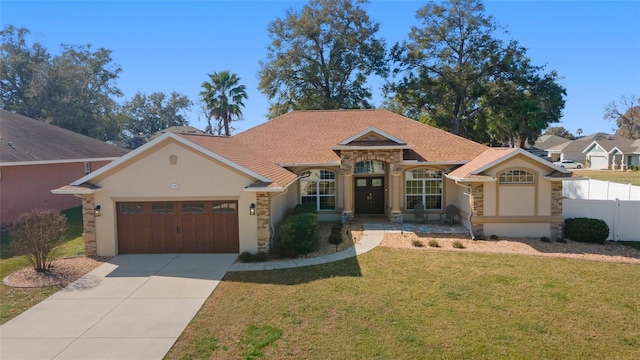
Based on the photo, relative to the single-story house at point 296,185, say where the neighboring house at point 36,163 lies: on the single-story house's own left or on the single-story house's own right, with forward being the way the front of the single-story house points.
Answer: on the single-story house's own right

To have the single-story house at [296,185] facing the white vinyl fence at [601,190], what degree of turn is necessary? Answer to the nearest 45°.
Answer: approximately 90° to its left

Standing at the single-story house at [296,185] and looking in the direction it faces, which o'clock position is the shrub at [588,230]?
The shrub is roughly at 9 o'clock from the single-story house.

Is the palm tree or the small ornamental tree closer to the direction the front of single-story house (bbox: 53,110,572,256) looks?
the small ornamental tree

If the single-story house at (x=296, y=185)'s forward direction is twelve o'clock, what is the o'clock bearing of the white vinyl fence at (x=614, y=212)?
The white vinyl fence is roughly at 9 o'clock from the single-story house.

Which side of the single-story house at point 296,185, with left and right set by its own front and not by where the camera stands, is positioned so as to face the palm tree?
back

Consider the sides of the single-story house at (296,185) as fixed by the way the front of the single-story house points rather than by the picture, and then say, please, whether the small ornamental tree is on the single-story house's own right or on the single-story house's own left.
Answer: on the single-story house's own right

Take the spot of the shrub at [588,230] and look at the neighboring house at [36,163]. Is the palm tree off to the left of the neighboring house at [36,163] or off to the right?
right

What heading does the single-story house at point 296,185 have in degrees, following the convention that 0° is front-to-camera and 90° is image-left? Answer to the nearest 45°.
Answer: approximately 0°

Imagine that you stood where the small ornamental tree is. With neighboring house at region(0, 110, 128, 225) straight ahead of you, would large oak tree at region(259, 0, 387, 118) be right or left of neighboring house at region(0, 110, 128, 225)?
right

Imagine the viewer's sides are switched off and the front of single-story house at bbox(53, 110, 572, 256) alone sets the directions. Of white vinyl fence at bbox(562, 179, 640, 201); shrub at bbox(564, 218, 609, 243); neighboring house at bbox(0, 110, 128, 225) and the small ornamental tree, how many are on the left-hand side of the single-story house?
2

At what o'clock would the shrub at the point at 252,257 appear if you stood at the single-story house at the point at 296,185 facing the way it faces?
The shrub is roughly at 1 o'clock from the single-story house.
